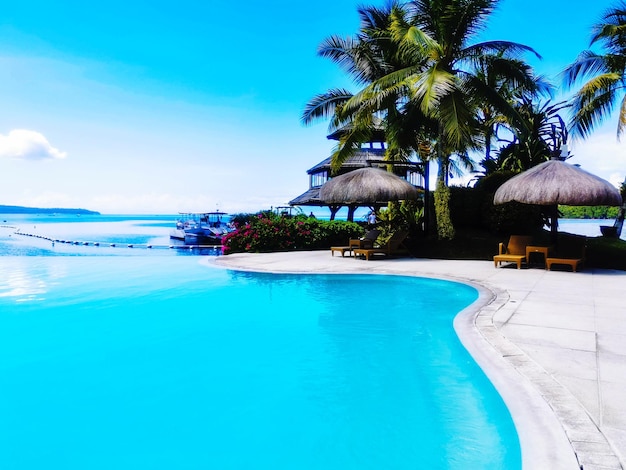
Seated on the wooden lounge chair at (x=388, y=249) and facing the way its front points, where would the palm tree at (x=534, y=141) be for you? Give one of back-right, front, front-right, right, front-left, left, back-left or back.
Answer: back

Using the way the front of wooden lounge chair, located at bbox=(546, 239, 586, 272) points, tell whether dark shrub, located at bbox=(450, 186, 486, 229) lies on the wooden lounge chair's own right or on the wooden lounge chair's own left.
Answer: on the wooden lounge chair's own right

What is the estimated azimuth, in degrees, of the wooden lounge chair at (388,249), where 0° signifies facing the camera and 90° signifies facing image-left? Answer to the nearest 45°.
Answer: approximately 45°

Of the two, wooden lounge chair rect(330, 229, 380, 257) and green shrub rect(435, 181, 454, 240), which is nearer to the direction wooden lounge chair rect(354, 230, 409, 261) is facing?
the wooden lounge chair

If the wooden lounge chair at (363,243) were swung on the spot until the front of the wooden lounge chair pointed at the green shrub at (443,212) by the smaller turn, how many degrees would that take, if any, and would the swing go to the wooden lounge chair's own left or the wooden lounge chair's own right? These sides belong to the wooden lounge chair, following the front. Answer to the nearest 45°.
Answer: approximately 135° to the wooden lounge chair's own left

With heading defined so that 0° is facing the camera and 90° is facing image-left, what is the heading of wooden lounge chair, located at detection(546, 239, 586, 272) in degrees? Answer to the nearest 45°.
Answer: approximately 45°

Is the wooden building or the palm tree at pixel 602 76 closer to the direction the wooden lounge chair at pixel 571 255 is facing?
the wooden building

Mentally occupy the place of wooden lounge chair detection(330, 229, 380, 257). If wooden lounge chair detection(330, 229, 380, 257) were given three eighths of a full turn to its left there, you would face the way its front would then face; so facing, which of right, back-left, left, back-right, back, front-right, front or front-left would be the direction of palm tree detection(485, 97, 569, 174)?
front-left

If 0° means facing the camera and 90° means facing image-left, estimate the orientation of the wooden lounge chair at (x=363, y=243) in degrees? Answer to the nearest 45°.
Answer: approximately 45°
